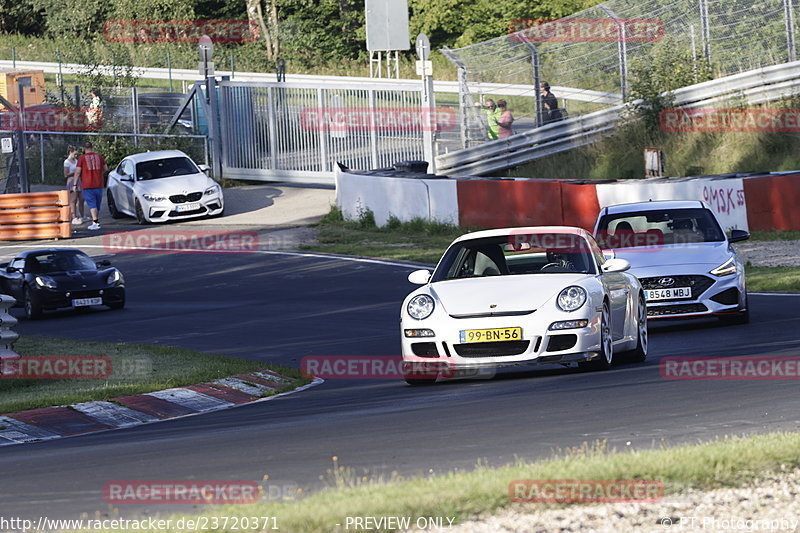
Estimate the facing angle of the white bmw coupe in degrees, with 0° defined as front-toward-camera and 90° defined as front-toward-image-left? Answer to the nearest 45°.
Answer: approximately 315°

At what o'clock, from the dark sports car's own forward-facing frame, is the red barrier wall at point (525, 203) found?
The red barrier wall is roughly at 8 o'clock from the dark sports car.

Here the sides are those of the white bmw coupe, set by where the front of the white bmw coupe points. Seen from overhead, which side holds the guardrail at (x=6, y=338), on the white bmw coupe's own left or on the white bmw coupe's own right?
on the white bmw coupe's own right

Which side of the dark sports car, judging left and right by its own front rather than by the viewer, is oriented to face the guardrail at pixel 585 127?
left

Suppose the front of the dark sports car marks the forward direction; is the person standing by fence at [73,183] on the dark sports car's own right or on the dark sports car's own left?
on the dark sports car's own left

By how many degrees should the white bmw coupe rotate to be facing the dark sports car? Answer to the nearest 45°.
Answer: approximately 45° to its right

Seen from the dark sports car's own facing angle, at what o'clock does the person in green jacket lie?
The person in green jacket is roughly at 9 o'clock from the dark sports car.

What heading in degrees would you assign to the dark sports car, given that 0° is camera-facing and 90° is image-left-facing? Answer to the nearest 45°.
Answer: approximately 315°

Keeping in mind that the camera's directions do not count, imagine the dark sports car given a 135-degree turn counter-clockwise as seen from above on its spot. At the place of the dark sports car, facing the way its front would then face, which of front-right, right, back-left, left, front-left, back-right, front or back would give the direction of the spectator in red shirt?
front
